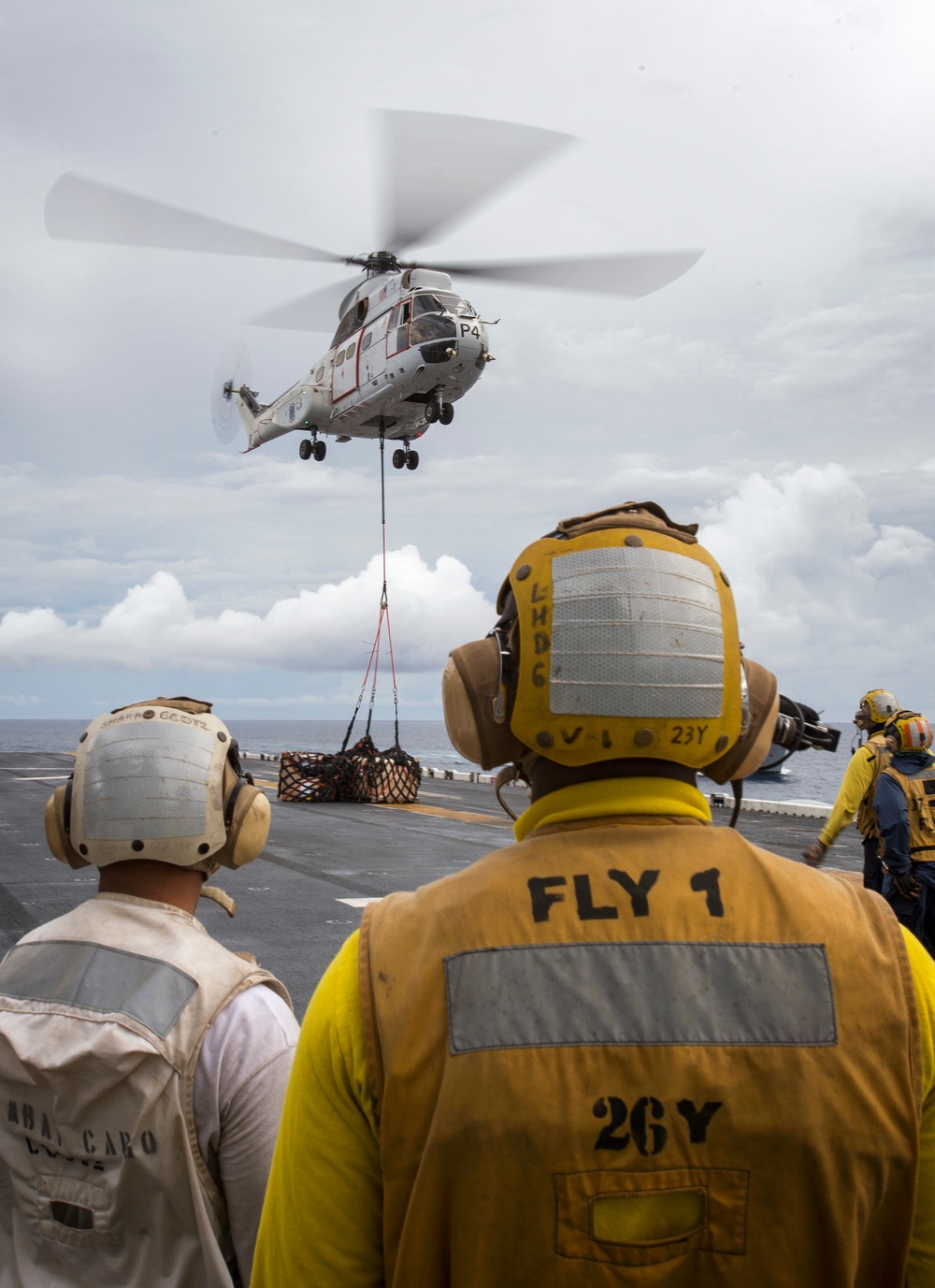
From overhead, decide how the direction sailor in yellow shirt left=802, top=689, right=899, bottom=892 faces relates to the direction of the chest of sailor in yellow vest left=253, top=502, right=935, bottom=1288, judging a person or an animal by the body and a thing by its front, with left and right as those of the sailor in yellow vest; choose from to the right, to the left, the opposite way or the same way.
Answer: to the left

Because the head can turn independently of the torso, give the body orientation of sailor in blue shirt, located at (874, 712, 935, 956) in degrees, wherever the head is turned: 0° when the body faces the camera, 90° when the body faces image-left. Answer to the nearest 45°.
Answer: approximately 135°

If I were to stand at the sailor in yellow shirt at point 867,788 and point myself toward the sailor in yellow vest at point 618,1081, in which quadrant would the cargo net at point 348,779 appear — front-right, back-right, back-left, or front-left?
back-right

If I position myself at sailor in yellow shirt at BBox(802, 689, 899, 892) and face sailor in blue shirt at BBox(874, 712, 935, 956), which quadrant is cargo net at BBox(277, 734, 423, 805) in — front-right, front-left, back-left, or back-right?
back-right

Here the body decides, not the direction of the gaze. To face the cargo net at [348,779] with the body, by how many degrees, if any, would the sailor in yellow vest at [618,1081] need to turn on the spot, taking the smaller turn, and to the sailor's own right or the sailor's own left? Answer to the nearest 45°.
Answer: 0° — they already face it

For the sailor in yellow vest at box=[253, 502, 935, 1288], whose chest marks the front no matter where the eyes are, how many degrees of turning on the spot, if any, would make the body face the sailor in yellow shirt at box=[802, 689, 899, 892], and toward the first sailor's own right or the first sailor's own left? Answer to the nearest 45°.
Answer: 0° — they already face them

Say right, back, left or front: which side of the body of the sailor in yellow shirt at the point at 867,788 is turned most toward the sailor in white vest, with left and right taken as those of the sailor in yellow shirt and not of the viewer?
left

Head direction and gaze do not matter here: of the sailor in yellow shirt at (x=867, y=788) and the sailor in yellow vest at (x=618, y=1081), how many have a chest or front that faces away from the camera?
1

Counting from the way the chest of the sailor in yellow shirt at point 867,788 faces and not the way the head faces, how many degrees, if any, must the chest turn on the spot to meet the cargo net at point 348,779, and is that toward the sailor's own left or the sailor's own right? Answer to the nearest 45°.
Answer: approximately 45° to the sailor's own right

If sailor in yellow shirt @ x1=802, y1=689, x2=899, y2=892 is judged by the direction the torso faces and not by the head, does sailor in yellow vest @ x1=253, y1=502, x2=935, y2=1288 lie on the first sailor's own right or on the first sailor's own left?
on the first sailor's own left

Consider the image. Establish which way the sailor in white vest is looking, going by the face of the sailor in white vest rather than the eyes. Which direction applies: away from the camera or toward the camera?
away from the camera

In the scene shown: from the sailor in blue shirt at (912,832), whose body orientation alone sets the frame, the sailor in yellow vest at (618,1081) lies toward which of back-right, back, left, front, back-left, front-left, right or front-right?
back-left

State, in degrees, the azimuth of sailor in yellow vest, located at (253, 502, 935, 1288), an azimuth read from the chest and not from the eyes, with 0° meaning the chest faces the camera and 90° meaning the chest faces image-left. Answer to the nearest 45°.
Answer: approximately 180°

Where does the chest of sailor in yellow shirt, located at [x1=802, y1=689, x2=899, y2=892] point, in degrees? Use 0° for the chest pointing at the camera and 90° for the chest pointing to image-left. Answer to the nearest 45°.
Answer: approximately 90°
